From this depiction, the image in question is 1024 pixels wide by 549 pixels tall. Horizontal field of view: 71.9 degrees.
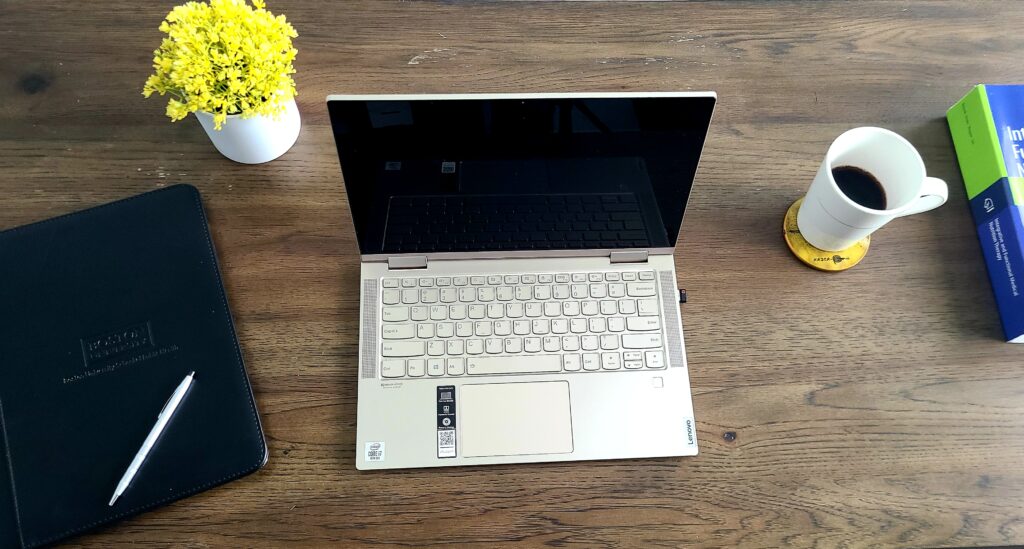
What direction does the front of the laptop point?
toward the camera

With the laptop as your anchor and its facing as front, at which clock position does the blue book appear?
The blue book is roughly at 9 o'clock from the laptop.
